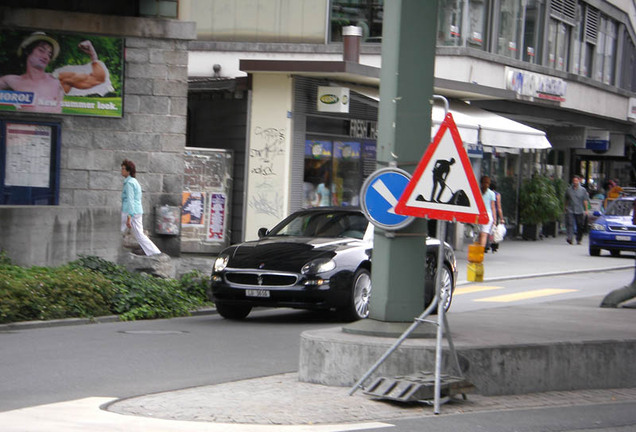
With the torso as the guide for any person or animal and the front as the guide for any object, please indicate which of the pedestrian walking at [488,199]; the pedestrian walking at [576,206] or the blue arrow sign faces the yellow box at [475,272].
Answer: the pedestrian walking at [576,206]

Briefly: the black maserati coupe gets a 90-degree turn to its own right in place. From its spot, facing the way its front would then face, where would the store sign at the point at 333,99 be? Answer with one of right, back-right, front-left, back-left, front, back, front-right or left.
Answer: front-right

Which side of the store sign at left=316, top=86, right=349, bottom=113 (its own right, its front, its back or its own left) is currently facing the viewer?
front

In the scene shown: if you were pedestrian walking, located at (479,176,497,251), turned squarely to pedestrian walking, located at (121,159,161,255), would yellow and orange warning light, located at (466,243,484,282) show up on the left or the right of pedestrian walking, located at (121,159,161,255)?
left

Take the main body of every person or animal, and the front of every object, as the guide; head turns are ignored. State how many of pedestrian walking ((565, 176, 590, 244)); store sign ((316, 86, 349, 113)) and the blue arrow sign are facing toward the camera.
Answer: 3

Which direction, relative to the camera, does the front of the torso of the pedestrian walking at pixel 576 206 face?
toward the camera

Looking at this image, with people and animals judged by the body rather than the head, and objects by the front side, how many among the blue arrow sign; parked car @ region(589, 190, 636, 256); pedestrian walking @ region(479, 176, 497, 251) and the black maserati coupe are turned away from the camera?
1

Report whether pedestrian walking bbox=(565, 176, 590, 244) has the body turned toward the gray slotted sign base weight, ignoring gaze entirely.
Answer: yes

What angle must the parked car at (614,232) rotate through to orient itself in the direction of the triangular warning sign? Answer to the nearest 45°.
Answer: approximately 45° to its left

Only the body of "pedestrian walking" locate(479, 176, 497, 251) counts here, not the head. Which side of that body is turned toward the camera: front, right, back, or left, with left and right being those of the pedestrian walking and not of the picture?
back

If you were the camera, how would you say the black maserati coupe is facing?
facing the viewer and to the left of the viewer
